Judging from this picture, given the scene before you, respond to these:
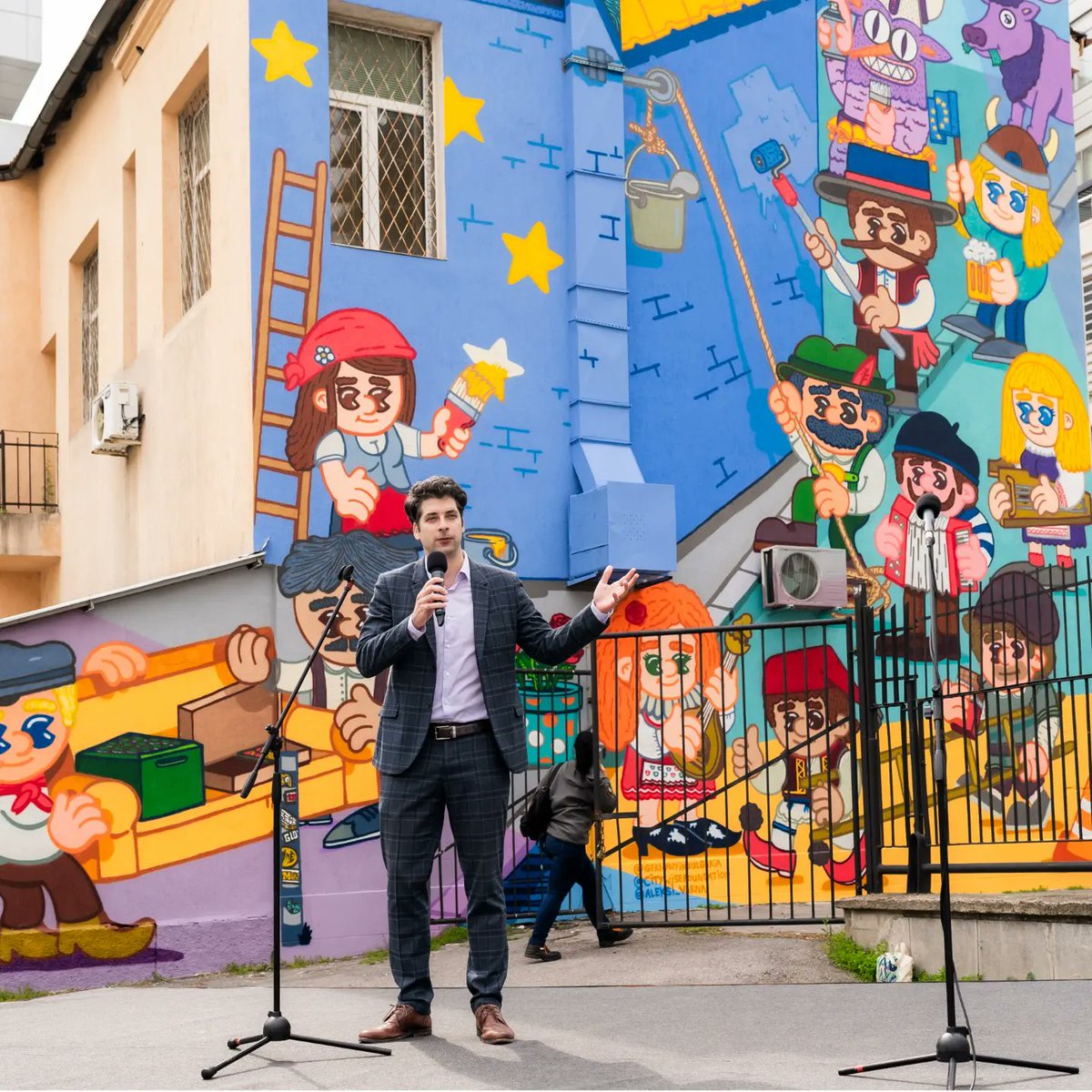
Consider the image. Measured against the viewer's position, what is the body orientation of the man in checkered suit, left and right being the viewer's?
facing the viewer

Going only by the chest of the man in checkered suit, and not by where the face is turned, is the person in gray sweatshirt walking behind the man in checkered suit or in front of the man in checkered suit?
behind

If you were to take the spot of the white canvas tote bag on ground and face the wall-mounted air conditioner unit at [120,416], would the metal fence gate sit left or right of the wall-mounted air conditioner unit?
right

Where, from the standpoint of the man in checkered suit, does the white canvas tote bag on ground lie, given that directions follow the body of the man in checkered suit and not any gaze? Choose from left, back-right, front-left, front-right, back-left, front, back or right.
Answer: back-left

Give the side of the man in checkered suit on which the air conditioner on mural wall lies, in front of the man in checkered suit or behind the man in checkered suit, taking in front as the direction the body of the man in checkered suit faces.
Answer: behind

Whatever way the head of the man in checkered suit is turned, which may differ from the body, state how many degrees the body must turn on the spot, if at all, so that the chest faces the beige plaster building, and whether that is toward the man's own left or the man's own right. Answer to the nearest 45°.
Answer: approximately 180°

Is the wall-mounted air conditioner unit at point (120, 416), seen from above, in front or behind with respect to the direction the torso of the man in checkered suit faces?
behind

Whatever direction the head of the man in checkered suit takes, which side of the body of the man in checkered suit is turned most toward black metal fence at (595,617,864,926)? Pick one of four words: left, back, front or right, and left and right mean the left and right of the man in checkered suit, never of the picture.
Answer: back

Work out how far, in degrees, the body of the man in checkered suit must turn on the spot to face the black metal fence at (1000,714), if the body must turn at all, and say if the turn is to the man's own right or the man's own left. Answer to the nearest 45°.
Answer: approximately 135° to the man's own left
